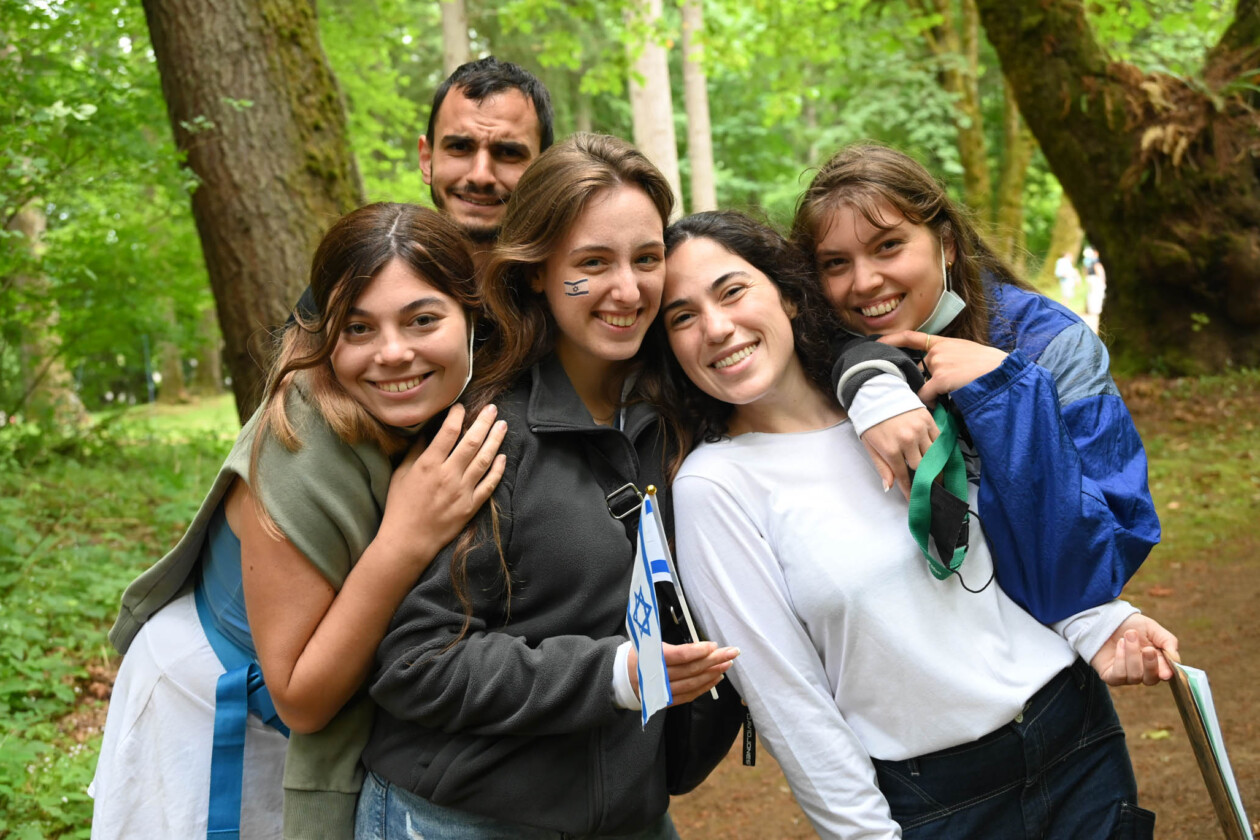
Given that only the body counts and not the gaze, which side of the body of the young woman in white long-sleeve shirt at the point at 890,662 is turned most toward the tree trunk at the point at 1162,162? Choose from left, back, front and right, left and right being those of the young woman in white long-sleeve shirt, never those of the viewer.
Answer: back

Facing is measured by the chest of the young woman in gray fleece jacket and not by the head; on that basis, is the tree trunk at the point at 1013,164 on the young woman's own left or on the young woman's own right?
on the young woman's own left

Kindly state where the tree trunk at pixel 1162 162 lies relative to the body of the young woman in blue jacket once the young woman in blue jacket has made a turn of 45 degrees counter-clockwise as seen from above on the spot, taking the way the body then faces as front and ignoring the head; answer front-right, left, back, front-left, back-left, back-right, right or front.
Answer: back

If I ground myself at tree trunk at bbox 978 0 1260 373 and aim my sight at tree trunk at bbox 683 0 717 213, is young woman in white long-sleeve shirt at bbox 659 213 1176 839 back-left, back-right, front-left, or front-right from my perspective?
back-left

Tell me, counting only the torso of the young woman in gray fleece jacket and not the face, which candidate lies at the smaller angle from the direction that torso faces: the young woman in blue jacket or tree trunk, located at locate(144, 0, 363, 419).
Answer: the young woman in blue jacket

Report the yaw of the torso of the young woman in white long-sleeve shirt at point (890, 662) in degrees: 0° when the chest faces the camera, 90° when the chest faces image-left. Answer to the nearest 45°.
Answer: approximately 0°

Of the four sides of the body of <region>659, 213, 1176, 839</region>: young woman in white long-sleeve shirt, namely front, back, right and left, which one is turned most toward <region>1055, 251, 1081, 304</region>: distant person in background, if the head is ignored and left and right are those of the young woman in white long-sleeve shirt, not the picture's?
back

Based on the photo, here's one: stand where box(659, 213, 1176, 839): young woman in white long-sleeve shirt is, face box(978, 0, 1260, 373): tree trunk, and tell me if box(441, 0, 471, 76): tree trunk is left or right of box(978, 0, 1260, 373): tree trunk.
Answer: left

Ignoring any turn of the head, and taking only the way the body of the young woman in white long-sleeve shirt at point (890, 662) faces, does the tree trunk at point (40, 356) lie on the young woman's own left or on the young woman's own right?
on the young woman's own right

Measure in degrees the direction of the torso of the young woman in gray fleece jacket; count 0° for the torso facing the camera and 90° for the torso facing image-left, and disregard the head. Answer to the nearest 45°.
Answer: approximately 315°
